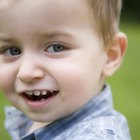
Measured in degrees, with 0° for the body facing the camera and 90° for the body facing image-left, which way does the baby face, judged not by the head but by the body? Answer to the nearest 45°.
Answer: approximately 45°

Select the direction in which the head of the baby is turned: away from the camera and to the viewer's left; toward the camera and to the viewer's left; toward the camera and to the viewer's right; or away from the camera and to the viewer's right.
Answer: toward the camera and to the viewer's left
